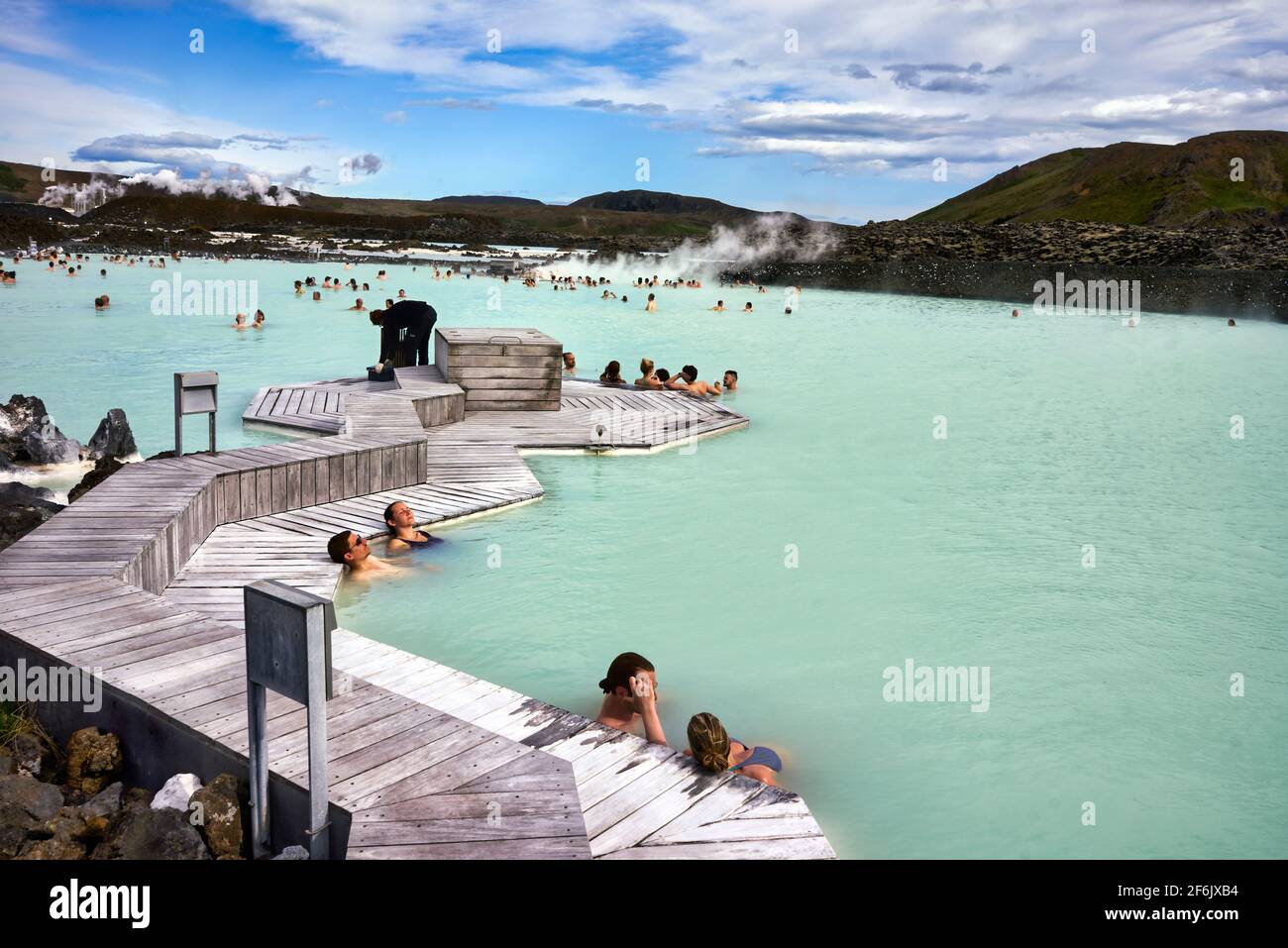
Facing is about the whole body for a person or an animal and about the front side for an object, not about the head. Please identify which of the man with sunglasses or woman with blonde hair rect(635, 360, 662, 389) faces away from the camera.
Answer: the woman with blonde hair

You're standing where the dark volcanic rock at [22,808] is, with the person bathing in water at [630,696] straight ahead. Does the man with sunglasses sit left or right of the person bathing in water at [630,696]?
left

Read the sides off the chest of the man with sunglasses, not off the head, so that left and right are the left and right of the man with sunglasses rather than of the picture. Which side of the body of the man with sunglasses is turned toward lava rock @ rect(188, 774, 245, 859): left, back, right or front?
right

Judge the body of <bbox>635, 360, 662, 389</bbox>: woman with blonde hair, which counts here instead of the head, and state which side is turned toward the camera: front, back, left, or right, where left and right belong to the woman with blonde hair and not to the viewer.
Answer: back

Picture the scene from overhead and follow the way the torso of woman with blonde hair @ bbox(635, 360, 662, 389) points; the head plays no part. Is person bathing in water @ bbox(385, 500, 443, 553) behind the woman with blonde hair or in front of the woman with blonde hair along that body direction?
behind

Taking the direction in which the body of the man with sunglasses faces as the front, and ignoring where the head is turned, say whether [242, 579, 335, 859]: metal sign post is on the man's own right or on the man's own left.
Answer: on the man's own right

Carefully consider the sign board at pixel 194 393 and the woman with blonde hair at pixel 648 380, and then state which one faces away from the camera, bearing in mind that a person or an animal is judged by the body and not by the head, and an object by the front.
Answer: the woman with blonde hair

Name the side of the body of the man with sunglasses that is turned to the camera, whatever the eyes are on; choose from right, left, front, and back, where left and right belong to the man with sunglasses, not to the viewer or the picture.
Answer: right

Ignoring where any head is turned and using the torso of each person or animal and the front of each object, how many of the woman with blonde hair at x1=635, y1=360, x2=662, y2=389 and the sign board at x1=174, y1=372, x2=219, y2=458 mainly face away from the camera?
1

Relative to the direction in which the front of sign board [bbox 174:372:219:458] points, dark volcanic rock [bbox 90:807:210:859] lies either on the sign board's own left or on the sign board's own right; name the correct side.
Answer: on the sign board's own right

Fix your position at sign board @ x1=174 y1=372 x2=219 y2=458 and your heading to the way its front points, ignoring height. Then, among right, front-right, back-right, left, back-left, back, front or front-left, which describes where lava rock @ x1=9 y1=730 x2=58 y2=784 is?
front-right

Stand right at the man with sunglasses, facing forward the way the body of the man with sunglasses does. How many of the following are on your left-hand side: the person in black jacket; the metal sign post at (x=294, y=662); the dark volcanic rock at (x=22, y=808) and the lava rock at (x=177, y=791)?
1

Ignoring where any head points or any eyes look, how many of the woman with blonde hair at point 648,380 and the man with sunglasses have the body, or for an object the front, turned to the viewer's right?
1

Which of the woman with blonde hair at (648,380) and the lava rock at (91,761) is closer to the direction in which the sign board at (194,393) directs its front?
the lava rock
